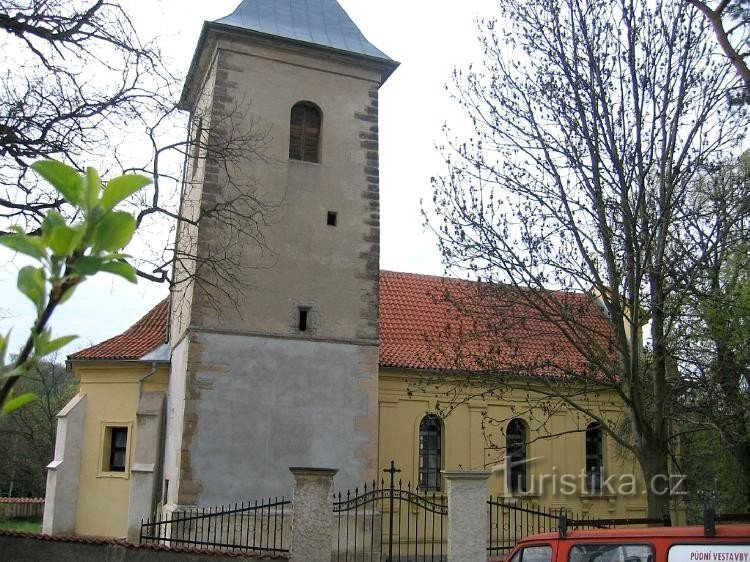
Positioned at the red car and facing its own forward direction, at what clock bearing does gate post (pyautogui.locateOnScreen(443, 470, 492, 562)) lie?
The gate post is roughly at 2 o'clock from the red car.

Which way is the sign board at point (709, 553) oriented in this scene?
toward the camera

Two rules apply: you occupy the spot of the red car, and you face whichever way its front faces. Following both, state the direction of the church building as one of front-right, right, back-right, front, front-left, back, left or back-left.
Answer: front-right

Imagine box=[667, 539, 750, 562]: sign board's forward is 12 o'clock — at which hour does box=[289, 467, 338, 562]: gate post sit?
The gate post is roughly at 4 o'clock from the sign board.

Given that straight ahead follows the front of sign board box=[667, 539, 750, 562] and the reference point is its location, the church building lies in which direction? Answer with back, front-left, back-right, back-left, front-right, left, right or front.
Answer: back-right

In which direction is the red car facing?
to the viewer's left

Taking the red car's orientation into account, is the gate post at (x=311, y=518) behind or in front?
in front

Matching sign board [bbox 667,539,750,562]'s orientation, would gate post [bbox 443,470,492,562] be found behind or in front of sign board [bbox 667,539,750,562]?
behind

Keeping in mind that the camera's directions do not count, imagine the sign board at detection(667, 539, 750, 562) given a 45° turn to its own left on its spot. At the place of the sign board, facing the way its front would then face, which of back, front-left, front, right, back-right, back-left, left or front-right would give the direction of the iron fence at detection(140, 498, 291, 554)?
back
